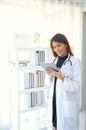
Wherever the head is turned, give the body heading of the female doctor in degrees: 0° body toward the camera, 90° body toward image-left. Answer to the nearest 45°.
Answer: approximately 45°

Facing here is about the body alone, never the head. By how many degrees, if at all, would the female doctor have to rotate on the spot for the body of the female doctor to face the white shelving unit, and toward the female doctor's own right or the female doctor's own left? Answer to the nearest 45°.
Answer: approximately 90° to the female doctor's own right

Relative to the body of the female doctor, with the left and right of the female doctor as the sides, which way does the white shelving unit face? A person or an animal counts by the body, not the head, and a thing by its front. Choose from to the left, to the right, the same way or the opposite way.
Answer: to the left
